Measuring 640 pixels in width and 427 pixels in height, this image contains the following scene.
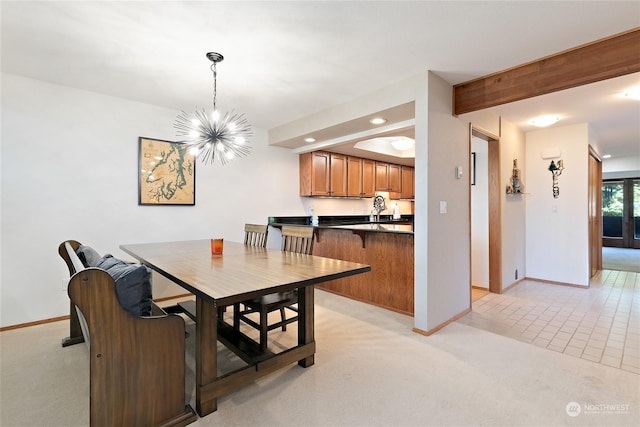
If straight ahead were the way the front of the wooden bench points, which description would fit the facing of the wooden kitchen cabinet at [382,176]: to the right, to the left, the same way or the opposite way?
to the right

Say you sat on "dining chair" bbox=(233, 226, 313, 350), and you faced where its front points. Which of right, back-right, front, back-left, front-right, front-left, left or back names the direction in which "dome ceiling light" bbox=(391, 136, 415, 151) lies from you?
back

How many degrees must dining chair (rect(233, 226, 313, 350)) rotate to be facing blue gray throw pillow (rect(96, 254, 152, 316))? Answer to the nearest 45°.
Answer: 0° — it already faces it

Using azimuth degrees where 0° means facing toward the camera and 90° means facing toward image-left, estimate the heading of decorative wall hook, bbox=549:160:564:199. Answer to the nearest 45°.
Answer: approximately 0°

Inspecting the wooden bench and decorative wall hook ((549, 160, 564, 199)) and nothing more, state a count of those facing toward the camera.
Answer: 1

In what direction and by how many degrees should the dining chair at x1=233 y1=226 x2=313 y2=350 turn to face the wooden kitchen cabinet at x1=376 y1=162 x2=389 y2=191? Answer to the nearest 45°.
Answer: approximately 180°

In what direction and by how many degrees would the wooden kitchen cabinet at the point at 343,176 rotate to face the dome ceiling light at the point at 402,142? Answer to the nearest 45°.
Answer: approximately 45° to its left

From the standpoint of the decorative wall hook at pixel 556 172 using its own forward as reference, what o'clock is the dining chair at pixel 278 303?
The dining chair is roughly at 1 o'clock from the decorative wall hook.

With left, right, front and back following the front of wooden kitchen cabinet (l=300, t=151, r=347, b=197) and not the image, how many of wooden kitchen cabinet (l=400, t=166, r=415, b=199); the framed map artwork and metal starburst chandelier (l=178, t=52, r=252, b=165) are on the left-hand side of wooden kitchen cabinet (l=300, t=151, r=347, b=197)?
1

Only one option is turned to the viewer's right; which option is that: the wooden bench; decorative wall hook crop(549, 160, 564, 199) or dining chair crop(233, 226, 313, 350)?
the wooden bench

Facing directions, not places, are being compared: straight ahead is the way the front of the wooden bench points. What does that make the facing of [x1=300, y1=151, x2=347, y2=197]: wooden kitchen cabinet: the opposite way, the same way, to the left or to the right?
to the right
